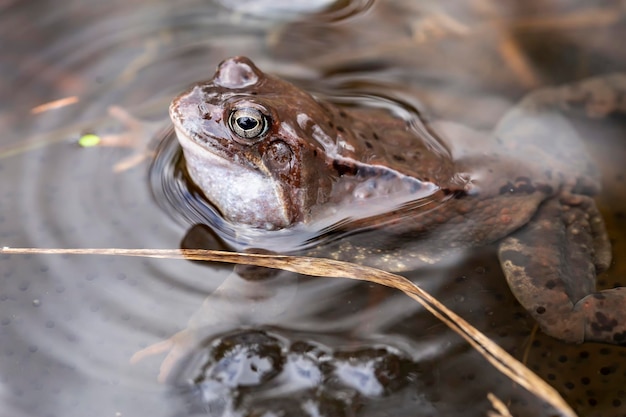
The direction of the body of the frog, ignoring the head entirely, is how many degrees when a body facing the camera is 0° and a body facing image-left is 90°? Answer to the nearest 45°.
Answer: approximately 90°

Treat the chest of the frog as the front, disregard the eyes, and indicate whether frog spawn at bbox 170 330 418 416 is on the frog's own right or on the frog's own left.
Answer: on the frog's own left
